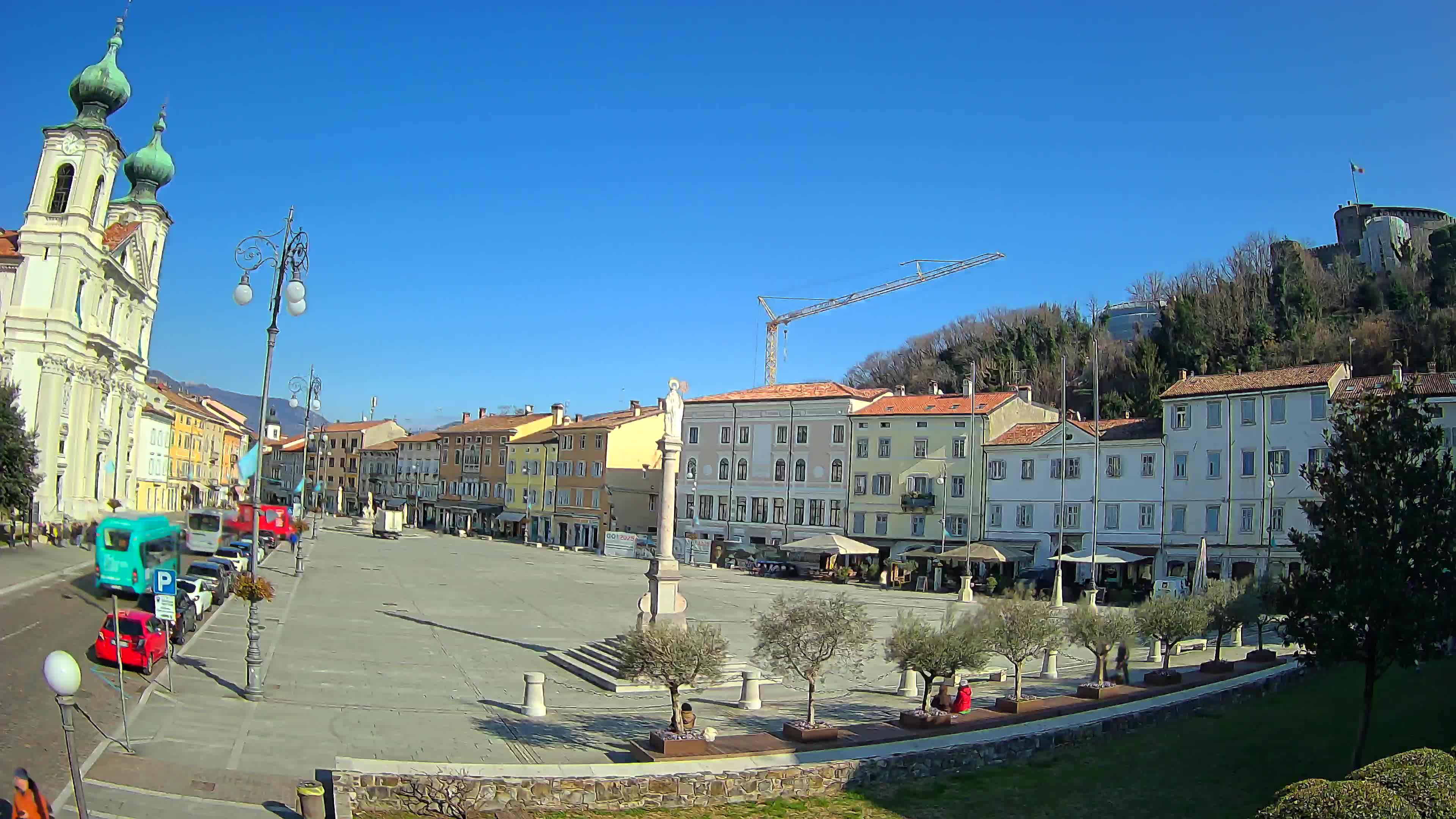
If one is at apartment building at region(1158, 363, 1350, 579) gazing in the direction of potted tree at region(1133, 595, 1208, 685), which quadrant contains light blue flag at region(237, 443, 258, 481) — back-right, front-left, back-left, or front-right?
front-right

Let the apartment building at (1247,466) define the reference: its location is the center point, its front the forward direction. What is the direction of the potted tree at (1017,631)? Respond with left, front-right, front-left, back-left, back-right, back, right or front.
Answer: front

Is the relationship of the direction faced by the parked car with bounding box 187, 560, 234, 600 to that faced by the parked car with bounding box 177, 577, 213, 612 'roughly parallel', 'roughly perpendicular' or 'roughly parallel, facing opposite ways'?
roughly parallel

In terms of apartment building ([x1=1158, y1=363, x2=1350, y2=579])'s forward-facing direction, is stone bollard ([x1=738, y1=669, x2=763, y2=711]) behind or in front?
in front

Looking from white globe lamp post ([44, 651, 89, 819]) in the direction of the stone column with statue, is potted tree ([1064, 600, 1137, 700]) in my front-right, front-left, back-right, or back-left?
front-right

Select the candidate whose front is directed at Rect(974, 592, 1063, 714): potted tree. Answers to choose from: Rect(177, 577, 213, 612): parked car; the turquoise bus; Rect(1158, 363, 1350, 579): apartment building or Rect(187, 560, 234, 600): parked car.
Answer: the apartment building

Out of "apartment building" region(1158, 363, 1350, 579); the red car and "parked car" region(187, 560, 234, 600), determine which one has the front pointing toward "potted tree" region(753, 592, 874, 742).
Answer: the apartment building

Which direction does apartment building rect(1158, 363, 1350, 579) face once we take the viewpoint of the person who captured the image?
facing the viewer

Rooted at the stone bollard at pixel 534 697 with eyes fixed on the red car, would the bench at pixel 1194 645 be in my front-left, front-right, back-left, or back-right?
back-right
